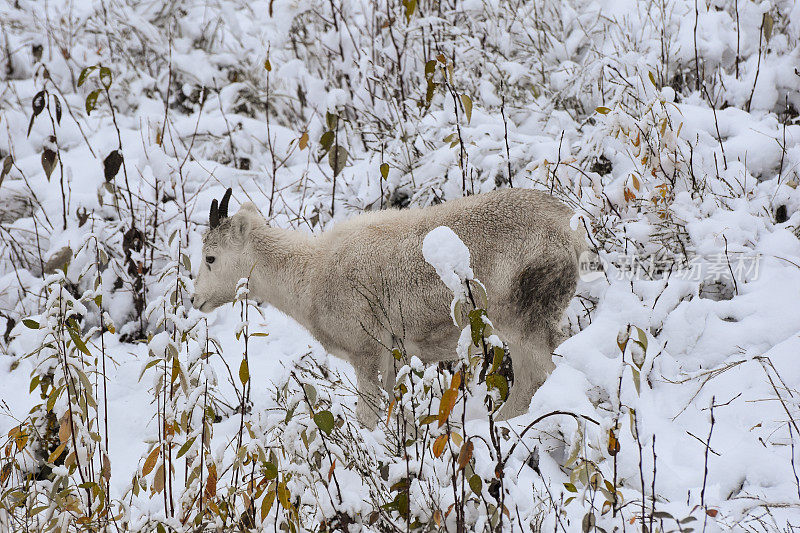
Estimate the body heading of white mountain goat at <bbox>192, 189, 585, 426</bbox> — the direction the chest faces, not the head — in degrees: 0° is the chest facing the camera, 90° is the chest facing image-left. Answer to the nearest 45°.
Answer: approximately 90°

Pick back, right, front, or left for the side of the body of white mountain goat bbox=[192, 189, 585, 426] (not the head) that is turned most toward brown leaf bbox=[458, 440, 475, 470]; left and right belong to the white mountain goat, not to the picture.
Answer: left

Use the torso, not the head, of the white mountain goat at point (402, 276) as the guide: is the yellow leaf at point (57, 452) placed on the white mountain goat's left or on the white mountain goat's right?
on the white mountain goat's left

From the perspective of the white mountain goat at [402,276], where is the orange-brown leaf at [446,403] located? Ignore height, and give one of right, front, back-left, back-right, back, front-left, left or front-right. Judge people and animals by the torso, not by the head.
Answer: left

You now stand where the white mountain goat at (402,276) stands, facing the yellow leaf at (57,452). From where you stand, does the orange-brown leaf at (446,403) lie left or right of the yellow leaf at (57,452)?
left

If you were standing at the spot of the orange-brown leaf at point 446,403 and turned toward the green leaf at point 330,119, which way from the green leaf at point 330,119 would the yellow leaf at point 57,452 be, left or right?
left

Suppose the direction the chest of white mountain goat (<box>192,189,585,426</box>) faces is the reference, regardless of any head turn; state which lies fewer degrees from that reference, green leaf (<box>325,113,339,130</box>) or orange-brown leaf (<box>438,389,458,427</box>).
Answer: the green leaf

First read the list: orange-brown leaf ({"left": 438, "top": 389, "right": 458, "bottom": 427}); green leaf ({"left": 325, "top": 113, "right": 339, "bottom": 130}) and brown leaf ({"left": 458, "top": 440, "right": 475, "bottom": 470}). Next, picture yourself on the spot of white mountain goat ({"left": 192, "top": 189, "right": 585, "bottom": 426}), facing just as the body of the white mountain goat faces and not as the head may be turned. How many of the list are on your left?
2

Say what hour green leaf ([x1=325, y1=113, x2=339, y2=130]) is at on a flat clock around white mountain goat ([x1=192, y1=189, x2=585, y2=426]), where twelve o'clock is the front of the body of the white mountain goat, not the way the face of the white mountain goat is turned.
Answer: The green leaf is roughly at 2 o'clock from the white mountain goat.
